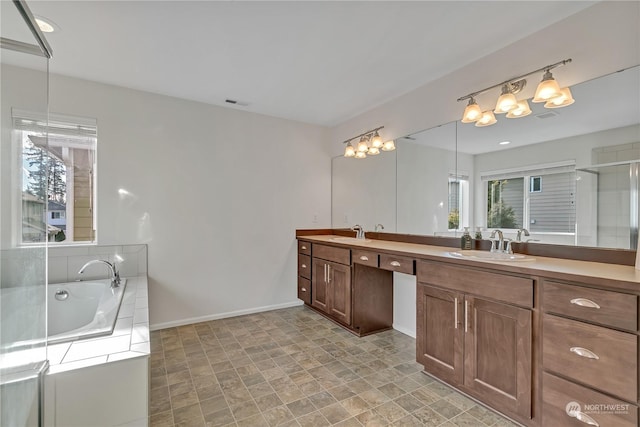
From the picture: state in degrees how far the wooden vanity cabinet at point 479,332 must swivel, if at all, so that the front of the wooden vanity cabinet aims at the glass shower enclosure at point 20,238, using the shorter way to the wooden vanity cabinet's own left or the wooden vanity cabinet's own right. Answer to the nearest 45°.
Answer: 0° — it already faces it

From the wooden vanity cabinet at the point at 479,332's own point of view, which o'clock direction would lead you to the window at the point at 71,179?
The window is roughly at 1 o'clock from the wooden vanity cabinet.

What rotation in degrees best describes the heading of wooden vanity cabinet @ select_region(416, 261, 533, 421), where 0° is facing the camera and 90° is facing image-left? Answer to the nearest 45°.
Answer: approximately 45°
